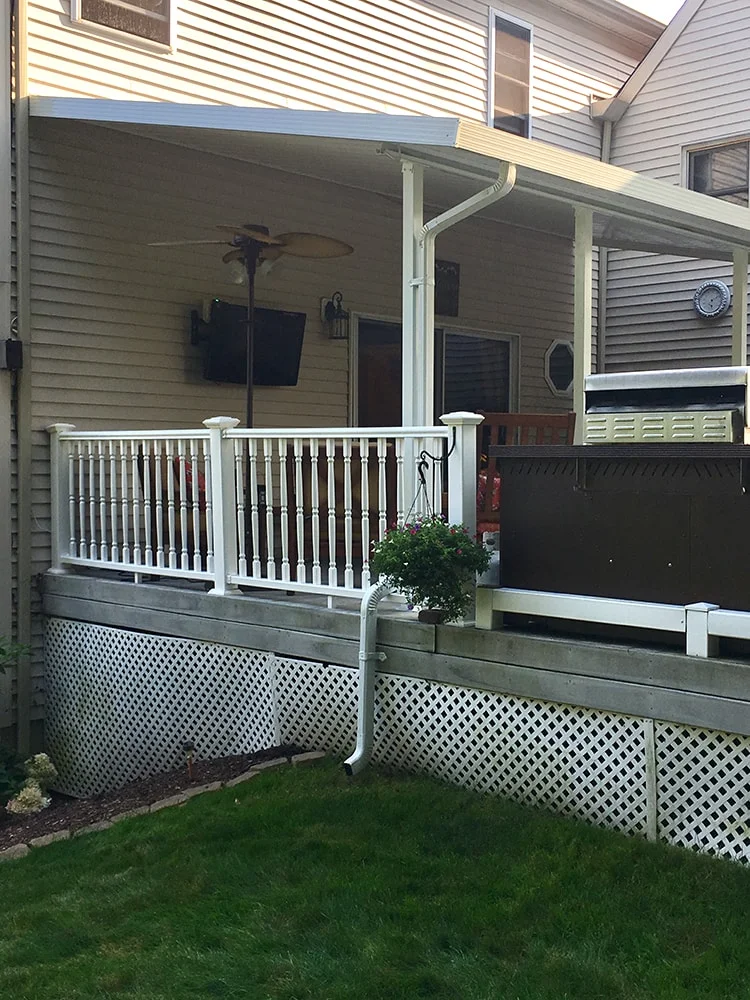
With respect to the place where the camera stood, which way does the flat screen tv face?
facing the viewer and to the right of the viewer

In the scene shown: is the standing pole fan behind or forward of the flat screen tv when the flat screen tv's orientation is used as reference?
forward

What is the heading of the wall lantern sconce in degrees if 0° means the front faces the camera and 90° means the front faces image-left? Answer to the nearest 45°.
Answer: approximately 315°

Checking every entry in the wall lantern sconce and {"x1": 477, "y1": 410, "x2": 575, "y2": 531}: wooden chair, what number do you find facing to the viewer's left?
0

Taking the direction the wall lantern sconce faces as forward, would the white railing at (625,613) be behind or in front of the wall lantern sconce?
in front

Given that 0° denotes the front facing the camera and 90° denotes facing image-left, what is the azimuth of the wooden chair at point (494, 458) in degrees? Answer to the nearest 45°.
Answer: approximately 0°

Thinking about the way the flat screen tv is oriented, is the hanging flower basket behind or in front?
in front

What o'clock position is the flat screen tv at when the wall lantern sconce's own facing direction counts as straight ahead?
The flat screen tv is roughly at 3 o'clock from the wall lantern sconce.

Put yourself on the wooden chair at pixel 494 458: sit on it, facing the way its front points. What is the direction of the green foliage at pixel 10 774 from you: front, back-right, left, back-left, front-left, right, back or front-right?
right

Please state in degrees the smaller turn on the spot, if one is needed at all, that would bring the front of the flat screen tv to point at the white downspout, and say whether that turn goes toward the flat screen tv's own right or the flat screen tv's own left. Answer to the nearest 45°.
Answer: approximately 45° to the flat screen tv's own right
